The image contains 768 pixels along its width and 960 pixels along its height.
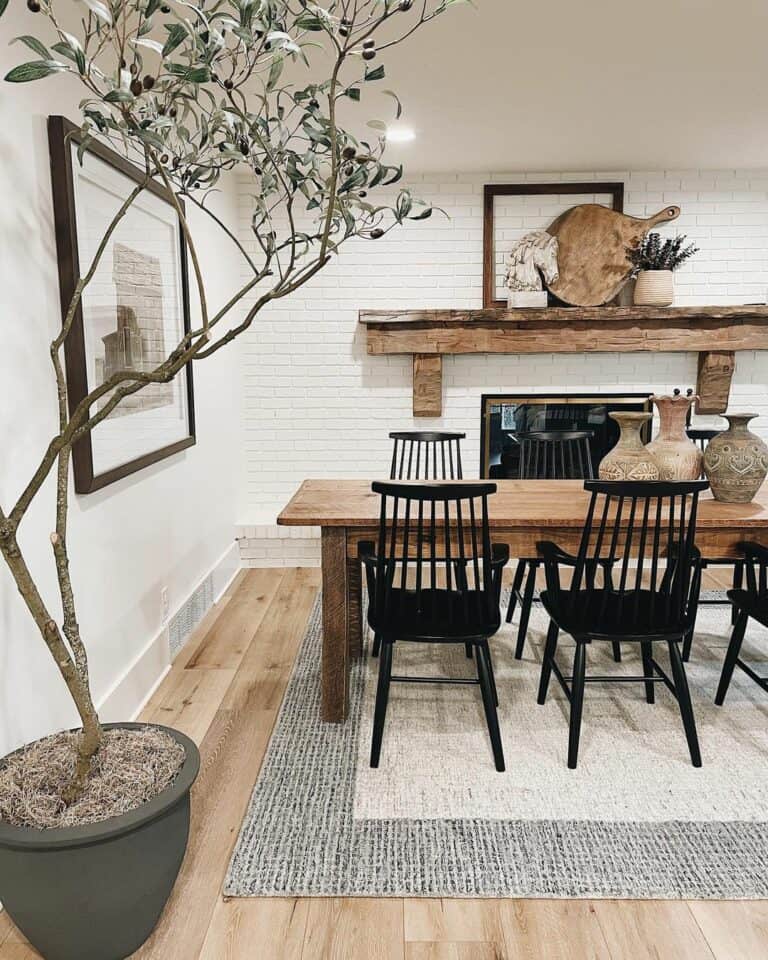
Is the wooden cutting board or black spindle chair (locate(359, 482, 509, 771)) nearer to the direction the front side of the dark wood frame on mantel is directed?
the black spindle chair

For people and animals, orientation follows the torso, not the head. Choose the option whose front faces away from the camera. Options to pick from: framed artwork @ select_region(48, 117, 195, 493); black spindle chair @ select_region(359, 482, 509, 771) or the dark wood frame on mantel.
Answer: the black spindle chair

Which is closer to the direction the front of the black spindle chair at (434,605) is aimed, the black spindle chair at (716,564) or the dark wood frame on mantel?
the dark wood frame on mantel

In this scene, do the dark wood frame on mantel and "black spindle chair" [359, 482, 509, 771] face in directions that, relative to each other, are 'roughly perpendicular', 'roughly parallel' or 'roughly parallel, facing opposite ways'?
roughly parallel, facing opposite ways

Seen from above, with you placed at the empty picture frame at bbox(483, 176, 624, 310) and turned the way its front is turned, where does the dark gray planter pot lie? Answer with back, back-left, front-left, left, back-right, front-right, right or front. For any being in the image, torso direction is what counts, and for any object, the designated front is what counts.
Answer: front

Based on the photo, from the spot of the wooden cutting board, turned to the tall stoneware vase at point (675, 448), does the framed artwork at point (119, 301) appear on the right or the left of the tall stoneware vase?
right

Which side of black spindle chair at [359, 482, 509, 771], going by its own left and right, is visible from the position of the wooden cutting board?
front

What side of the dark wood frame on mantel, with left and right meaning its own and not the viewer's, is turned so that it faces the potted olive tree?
front

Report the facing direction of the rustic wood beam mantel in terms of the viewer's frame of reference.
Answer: facing the viewer

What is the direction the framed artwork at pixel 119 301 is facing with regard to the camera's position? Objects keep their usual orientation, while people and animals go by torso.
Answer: facing the viewer and to the right of the viewer

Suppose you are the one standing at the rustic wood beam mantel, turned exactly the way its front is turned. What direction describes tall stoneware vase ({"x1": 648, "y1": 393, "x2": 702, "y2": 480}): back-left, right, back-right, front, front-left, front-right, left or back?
front

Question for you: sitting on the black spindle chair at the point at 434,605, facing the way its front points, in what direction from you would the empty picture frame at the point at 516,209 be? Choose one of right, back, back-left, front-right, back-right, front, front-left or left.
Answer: front

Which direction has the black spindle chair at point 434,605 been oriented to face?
away from the camera

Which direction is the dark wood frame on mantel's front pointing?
toward the camera

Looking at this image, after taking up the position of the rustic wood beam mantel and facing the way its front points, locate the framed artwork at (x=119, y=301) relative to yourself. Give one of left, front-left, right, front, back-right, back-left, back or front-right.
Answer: front-right

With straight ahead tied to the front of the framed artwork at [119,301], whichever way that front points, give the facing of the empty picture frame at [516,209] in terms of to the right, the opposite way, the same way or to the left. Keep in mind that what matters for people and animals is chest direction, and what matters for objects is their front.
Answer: to the right

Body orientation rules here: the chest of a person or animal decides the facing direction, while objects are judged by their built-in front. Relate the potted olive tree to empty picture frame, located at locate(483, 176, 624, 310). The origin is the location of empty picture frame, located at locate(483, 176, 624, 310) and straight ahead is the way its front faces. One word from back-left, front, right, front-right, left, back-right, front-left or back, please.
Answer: front
